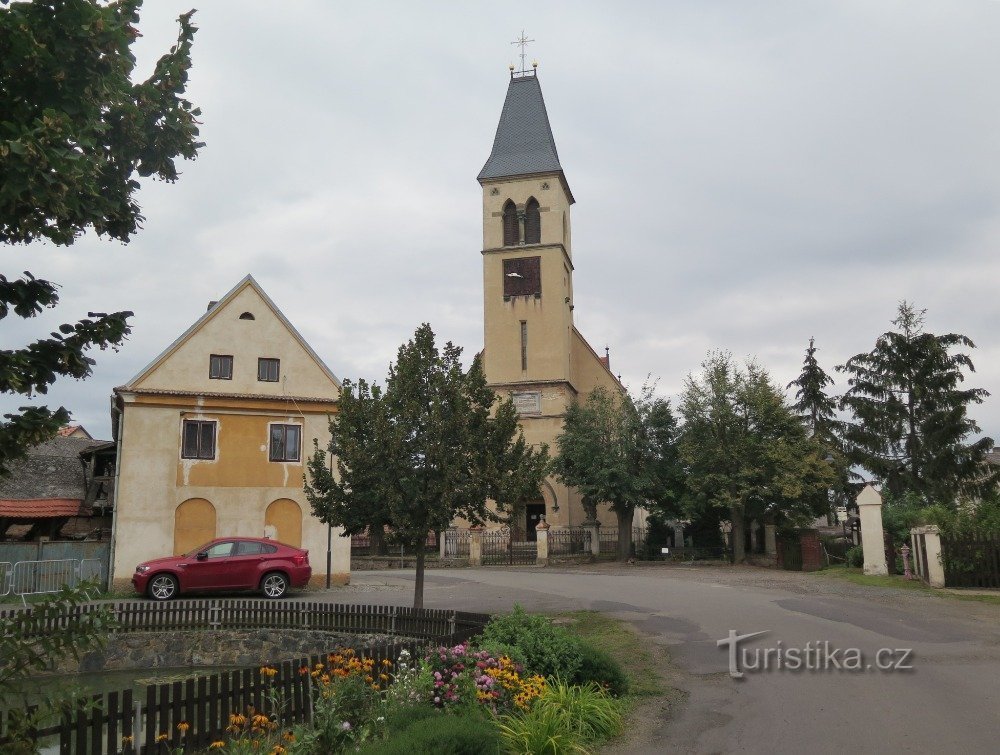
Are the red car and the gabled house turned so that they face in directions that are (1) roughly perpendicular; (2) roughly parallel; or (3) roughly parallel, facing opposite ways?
roughly perpendicular

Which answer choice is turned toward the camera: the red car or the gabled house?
the gabled house

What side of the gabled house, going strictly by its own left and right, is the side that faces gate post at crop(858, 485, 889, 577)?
left

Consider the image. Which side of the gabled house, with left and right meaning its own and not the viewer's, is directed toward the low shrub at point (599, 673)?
front

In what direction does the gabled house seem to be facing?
toward the camera

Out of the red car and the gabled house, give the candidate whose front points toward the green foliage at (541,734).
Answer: the gabled house

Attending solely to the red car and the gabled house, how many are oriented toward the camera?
1

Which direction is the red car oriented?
to the viewer's left

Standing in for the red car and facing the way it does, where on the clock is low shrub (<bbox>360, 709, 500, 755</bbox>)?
The low shrub is roughly at 9 o'clock from the red car.

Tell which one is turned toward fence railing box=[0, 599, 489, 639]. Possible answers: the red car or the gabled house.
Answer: the gabled house

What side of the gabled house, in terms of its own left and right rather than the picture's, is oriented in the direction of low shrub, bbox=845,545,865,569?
left

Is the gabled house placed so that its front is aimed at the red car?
yes

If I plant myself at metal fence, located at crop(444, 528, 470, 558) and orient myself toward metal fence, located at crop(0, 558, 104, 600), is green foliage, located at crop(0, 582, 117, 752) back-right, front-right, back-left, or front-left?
front-left

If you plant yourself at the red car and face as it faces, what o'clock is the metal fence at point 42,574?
The metal fence is roughly at 1 o'clock from the red car.

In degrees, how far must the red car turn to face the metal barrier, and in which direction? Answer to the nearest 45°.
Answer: approximately 45° to its right

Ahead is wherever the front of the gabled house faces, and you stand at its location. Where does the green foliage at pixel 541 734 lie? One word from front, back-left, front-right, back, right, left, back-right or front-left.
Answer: front

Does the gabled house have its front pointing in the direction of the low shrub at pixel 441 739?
yes
